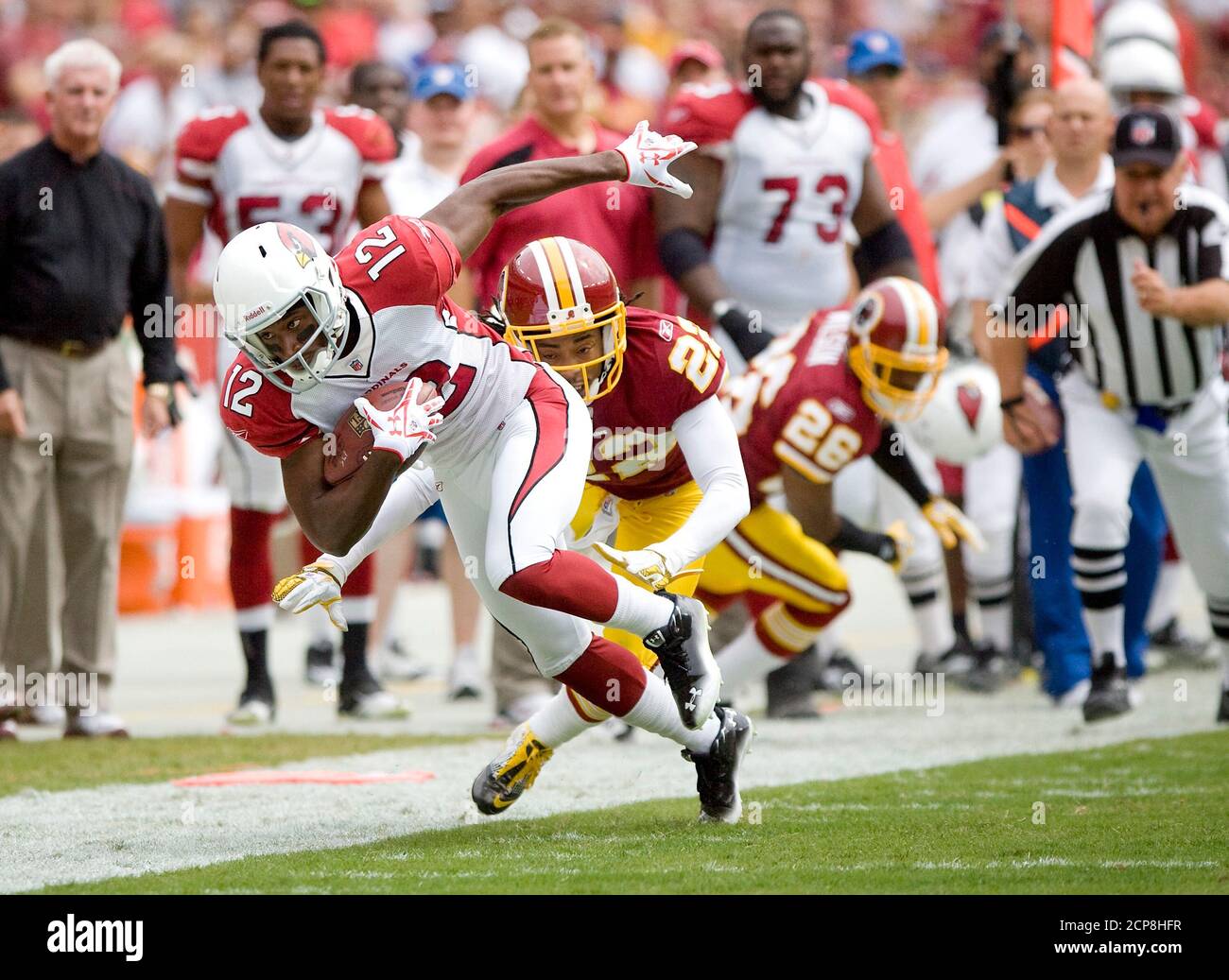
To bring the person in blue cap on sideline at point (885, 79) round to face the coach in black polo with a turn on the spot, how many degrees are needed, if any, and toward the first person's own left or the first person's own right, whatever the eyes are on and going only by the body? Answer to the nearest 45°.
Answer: approximately 45° to the first person's own right

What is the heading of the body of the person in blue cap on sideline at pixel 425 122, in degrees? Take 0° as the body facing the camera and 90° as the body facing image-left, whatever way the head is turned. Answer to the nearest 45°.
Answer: approximately 0°

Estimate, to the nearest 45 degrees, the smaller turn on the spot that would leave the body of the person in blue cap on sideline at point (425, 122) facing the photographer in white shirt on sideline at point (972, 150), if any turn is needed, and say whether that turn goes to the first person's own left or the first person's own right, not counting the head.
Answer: approximately 90° to the first person's own left

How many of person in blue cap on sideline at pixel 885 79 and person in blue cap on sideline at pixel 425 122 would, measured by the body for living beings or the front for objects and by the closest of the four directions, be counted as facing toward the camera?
2

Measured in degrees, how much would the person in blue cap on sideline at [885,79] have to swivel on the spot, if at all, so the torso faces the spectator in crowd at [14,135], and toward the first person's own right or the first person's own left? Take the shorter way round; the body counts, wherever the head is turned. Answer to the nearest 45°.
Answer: approximately 45° to the first person's own right

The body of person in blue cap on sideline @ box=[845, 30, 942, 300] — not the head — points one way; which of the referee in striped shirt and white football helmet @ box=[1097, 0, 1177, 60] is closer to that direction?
the referee in striped shirt

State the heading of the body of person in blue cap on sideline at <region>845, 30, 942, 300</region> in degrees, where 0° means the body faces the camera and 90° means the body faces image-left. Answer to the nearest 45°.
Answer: approximately 0°

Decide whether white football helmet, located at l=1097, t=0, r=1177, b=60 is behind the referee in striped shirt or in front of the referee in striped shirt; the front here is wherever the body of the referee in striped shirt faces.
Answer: behind
